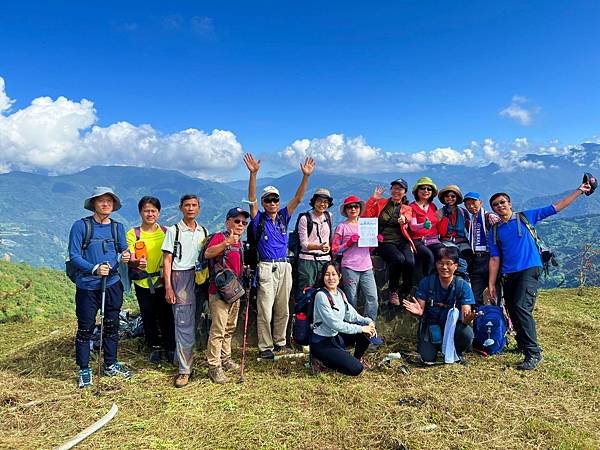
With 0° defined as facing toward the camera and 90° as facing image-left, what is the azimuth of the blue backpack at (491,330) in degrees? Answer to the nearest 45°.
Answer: approximately 0°

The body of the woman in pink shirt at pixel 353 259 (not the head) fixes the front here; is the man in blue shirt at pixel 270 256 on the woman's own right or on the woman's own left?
on the woman's own right
